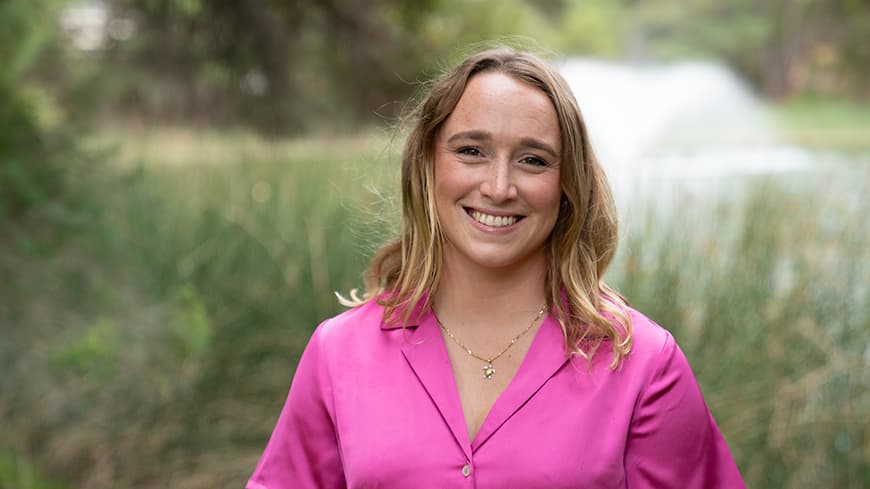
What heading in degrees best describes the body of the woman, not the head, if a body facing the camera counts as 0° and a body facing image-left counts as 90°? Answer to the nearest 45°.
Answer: approximately 0°
